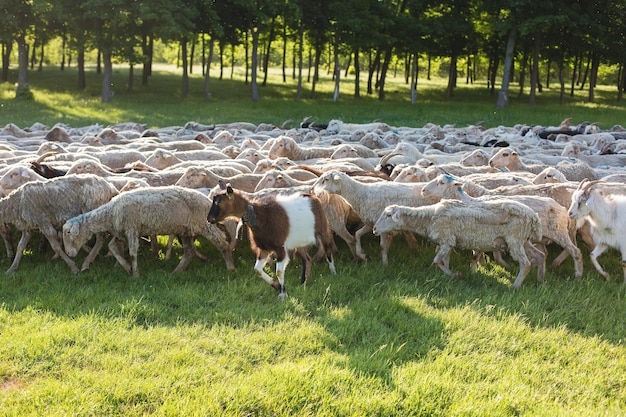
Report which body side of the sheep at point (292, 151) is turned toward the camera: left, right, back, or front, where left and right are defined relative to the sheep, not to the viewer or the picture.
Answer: left

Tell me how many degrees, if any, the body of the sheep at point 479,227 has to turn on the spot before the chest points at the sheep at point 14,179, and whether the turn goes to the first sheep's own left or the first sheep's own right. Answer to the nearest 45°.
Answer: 0° — it already faces it

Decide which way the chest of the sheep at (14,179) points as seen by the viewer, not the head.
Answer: to the viewer's left

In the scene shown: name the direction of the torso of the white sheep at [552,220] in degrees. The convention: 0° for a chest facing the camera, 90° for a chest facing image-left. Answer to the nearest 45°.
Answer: approximately 90°

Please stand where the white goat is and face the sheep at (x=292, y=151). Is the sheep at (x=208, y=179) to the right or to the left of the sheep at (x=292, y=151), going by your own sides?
left

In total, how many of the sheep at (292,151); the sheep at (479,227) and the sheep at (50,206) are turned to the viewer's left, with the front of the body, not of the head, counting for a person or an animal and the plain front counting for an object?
3

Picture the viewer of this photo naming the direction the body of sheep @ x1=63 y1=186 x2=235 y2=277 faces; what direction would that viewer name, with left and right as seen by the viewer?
facing to the left of the viewer

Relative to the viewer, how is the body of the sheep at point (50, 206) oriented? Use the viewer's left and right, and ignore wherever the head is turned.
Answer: facing to the left of the viewer

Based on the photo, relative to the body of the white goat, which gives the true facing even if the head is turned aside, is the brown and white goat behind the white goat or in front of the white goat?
in front

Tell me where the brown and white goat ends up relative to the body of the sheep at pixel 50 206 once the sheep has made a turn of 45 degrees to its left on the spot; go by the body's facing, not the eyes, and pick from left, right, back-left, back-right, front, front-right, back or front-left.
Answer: left

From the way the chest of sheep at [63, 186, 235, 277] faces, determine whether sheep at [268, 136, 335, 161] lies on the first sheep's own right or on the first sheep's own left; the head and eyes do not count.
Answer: on the first sheep's own right

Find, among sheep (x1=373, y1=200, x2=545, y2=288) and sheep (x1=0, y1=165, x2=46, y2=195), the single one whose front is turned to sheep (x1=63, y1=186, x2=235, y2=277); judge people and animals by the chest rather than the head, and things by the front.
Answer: sheep (x1=373, y1=200, x2=545, y2=288)

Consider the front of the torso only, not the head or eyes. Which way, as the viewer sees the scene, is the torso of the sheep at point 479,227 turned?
to the viewer's left

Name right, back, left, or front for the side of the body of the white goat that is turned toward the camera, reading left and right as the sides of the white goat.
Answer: left
